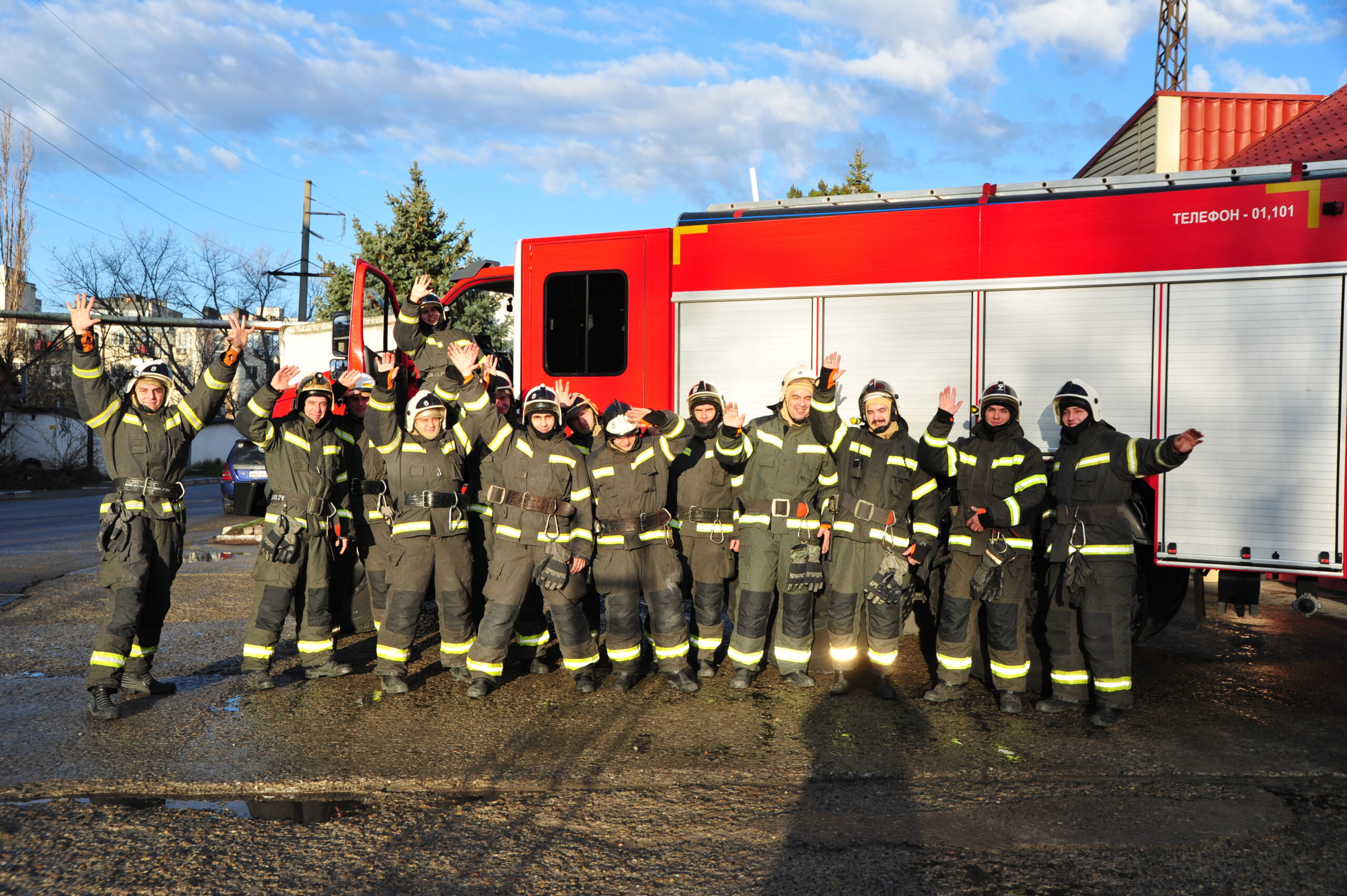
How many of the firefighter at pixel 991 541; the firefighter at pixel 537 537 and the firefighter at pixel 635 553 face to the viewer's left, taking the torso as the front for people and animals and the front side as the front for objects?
0

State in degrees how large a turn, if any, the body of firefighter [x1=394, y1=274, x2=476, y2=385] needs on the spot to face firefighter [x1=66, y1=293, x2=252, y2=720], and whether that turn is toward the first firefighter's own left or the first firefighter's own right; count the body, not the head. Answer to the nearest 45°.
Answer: approximately 45° to the first firefighter's own right

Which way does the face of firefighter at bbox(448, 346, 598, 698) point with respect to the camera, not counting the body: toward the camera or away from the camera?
toward the camera

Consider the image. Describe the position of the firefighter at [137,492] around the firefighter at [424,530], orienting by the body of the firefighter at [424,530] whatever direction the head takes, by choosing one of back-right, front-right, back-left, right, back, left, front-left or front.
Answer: right

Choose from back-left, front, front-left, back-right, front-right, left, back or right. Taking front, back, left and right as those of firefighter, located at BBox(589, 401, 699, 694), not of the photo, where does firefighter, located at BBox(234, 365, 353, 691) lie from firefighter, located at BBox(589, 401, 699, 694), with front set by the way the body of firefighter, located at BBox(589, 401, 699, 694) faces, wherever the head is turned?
right

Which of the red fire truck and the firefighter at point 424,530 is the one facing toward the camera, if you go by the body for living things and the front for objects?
the firefighter

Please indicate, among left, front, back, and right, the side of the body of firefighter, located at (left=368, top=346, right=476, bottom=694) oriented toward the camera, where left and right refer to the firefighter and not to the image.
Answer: front

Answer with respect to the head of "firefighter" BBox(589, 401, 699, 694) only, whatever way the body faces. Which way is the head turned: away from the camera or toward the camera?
toward the camera

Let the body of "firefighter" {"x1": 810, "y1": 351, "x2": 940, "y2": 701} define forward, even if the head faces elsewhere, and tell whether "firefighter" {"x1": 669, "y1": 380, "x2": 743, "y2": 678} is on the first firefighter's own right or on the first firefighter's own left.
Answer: on the first firefighter's own right

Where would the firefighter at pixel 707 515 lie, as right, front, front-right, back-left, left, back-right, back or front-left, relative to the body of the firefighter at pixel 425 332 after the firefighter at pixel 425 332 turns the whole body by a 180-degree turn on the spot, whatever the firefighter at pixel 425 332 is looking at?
back-right

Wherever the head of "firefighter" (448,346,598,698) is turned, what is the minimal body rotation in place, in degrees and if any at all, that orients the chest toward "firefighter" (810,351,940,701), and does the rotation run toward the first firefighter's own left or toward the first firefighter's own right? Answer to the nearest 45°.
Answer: approximately 90° to the first firefighter's own left

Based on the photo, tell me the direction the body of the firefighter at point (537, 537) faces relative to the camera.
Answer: toward the camera

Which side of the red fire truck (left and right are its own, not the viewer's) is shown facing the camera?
left

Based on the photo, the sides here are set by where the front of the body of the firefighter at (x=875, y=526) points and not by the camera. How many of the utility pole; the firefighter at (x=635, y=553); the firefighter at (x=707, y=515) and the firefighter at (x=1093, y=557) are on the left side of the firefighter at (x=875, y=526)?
1

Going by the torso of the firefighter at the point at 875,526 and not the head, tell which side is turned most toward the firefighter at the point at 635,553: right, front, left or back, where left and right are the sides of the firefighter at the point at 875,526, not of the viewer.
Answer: right

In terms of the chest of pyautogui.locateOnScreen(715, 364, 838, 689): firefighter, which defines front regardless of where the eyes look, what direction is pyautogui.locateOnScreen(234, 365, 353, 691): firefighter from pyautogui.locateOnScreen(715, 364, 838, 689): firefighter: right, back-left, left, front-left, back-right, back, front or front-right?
right
